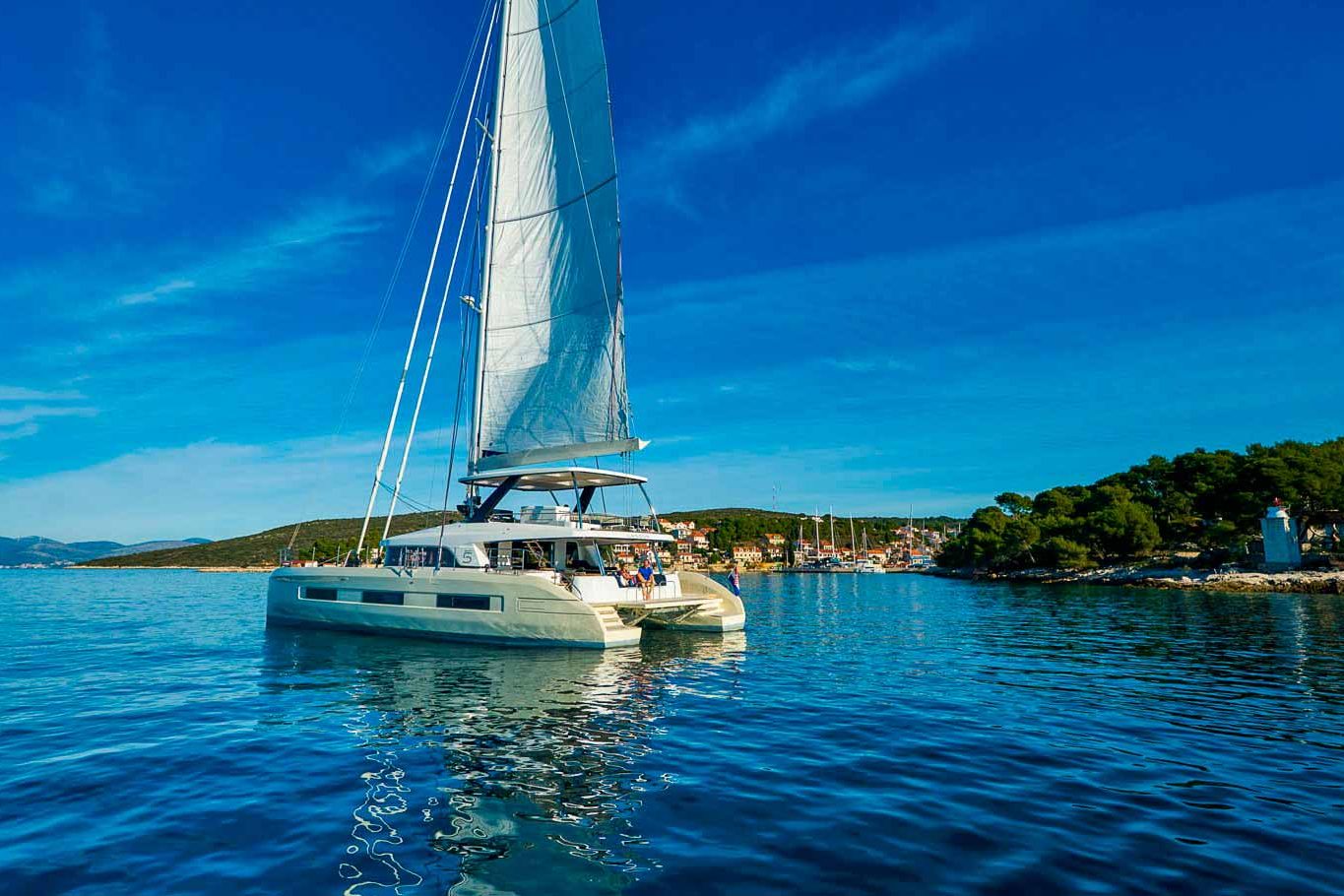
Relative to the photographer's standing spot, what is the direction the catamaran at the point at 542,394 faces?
facing away from the viewer and to the left of the viewer
